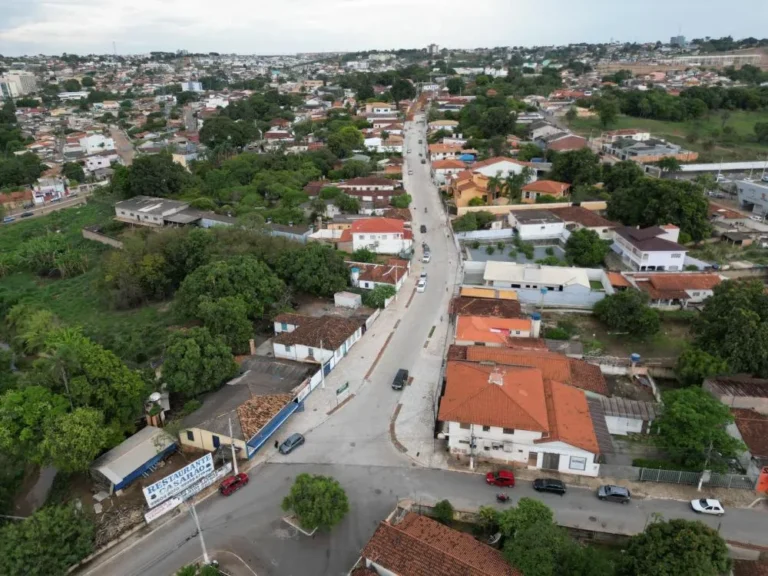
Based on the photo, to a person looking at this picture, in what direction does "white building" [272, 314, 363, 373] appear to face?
facing the viewer and to the right of the viewer

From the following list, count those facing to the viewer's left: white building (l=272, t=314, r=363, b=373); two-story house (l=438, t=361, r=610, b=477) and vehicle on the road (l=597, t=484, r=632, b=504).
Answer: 1

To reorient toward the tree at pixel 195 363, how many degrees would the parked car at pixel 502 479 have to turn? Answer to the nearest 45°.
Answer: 0° — it already faces it

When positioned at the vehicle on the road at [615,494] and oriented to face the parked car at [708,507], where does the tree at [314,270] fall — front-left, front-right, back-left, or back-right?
back-left

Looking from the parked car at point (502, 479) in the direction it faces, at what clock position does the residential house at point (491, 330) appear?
The residential house is roughly at 3 o'clock from the parked car.

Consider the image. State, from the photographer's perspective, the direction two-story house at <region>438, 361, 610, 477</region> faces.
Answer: facing the viewer

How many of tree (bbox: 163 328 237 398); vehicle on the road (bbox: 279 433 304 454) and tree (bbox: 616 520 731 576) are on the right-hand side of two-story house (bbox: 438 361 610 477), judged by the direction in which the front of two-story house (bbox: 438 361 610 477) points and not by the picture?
2

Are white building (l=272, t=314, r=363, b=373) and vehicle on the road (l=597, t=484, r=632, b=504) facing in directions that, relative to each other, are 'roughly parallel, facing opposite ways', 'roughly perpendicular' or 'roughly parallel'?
roughly parallel, facing opposite ways

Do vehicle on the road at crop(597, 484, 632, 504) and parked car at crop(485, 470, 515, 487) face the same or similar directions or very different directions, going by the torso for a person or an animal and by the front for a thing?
same or similar directions

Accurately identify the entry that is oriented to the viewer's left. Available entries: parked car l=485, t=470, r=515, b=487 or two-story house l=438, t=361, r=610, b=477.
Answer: the parked car

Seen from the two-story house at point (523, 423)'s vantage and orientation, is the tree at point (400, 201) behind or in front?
behind

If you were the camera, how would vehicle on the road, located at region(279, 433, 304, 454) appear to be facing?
facing the viewer and to the left of the viewer

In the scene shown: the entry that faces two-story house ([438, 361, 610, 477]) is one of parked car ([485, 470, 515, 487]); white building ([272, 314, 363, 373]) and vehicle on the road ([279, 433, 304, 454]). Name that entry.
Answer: the white building

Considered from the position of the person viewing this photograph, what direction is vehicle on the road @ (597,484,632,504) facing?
facing to the left of the viewer

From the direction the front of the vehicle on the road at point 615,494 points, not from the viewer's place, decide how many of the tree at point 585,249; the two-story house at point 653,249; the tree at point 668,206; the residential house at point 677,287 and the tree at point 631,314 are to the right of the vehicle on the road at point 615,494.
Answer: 5

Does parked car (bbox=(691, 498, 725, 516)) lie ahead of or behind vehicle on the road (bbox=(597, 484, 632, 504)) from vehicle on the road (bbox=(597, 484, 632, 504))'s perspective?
behind

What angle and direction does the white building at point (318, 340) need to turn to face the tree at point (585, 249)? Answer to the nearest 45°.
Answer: approximately 90° to its left

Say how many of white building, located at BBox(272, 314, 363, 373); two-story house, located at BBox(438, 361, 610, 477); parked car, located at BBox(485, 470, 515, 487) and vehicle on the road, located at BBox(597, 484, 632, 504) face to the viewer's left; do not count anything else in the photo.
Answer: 2
